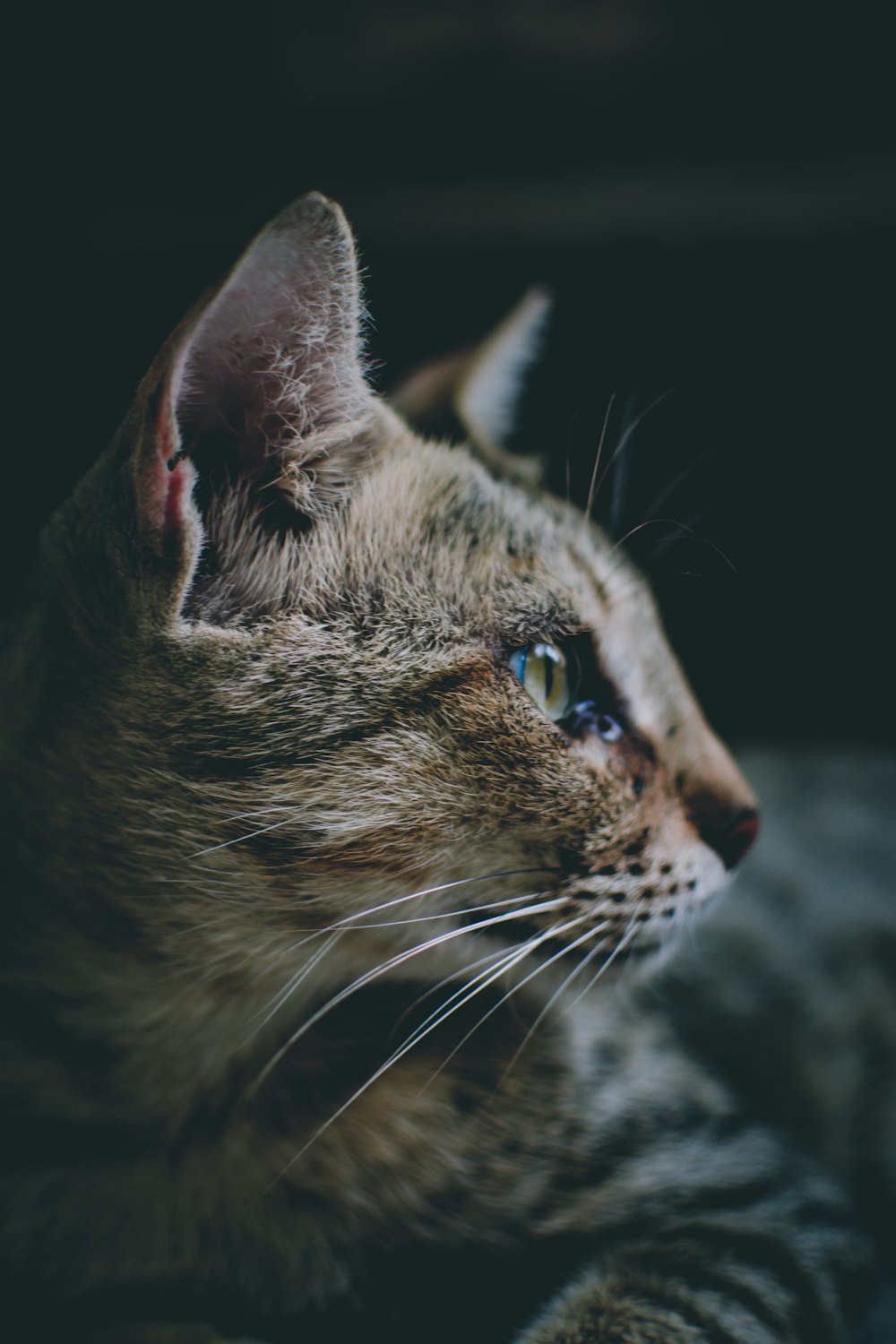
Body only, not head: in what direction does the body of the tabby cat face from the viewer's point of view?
to the viewer's right
